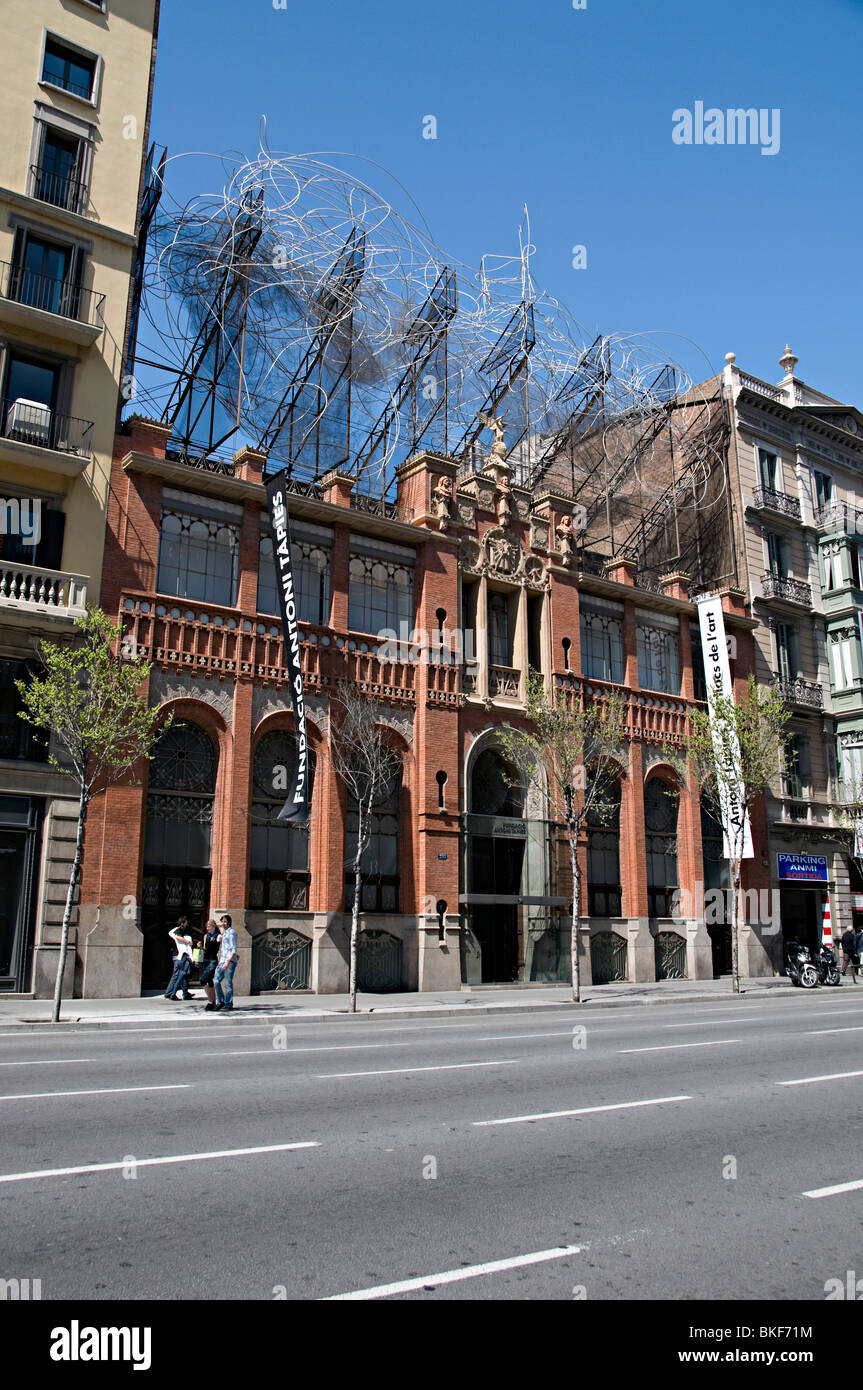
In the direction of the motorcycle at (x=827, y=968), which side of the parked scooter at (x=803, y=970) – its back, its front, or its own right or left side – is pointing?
left

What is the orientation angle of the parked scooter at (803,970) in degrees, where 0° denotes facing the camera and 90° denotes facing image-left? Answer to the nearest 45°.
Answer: approximately 315°

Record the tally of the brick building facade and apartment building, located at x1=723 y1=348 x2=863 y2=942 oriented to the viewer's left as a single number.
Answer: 0

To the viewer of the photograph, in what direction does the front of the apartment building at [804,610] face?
facing the viewer and to the right of the viewer

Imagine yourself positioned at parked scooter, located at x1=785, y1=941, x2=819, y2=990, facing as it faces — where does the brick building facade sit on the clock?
The brick building facade is roughly at 3 o'clock from the parked scooter.

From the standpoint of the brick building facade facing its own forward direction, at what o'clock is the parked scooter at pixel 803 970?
The parked scooter is roughly at 10 o'clock from the brick building facade.

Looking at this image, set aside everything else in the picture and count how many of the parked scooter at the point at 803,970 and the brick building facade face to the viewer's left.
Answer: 0

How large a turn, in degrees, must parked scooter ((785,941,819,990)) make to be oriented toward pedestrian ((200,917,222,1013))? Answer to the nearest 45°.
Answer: approximately 90° to its right

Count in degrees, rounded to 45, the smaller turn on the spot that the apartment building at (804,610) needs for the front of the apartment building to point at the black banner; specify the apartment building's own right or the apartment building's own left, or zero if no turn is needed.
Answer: approximately 90° to the apartment building's own right

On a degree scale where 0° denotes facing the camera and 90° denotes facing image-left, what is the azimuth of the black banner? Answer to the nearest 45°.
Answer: approximately 45°

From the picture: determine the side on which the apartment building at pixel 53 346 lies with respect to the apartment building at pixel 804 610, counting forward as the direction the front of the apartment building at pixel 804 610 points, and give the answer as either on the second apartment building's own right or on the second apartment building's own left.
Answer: on the second apartment building's own right
